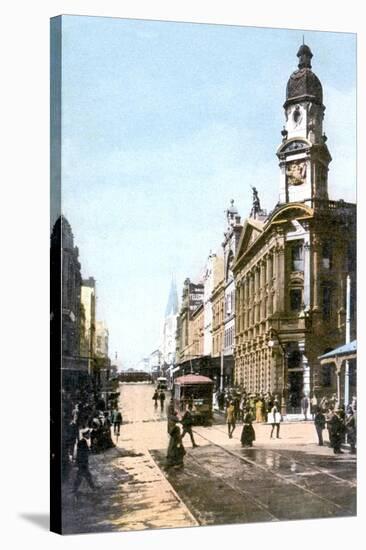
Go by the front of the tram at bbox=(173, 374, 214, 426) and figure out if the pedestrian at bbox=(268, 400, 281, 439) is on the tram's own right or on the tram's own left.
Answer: on the tram's own left

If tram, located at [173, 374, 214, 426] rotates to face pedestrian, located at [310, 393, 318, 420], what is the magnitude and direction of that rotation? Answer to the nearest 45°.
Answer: approximately 135° to its left
